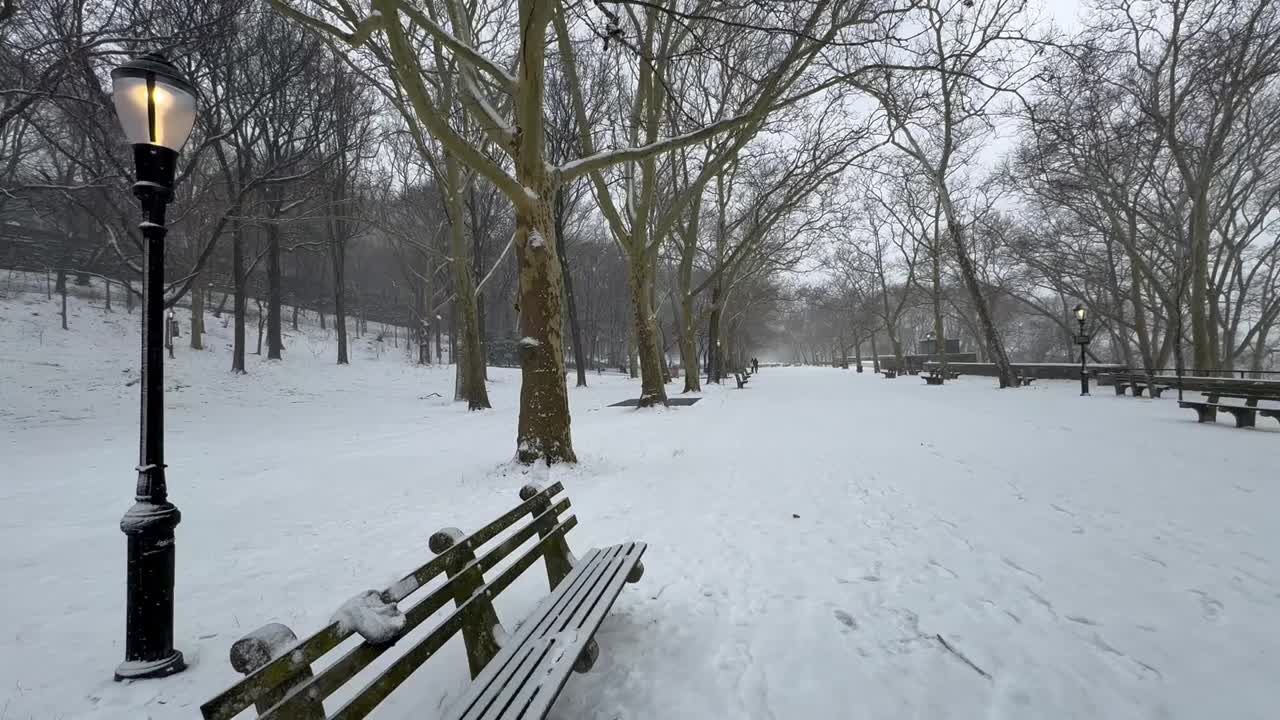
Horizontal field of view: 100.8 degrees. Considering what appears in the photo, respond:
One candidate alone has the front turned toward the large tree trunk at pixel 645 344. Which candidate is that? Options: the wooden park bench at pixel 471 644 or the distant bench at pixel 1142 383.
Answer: the distant bench

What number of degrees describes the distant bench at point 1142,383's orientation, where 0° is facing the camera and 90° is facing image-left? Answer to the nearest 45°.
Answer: approximately 45°

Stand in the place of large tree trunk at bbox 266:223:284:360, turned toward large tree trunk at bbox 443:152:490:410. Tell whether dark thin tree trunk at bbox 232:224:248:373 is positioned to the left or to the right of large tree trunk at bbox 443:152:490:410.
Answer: right

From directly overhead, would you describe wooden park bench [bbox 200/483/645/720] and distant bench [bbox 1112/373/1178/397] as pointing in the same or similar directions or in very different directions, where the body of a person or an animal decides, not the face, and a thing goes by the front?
very different directions

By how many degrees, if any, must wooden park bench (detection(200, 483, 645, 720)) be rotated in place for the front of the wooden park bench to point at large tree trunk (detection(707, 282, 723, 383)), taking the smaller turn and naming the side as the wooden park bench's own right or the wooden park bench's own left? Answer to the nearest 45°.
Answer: approximately 90° to the wooden park bench's own left

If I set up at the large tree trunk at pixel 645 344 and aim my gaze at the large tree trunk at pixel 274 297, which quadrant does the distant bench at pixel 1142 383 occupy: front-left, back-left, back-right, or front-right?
back-right

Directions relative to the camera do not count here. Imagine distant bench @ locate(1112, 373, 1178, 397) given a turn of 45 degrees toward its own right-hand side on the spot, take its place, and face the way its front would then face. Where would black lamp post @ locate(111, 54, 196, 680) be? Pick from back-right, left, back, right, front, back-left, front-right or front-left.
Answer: left

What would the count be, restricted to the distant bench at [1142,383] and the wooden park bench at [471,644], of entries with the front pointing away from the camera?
0

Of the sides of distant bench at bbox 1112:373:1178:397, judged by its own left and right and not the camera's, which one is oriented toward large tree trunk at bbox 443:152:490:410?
front

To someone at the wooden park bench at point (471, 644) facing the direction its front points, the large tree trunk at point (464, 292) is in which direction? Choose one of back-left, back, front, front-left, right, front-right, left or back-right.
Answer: back-left

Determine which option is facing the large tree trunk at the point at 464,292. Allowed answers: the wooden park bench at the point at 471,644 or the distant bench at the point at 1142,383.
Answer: the distant bench

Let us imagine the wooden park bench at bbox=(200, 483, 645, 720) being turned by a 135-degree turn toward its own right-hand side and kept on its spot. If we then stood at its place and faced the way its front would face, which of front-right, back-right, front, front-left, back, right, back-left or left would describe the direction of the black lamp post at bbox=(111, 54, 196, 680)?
front-right

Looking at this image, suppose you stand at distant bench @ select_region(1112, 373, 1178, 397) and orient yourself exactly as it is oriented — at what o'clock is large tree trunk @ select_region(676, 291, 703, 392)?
The large tree trunk is roughly at 1 o'clock from the distant bench.
